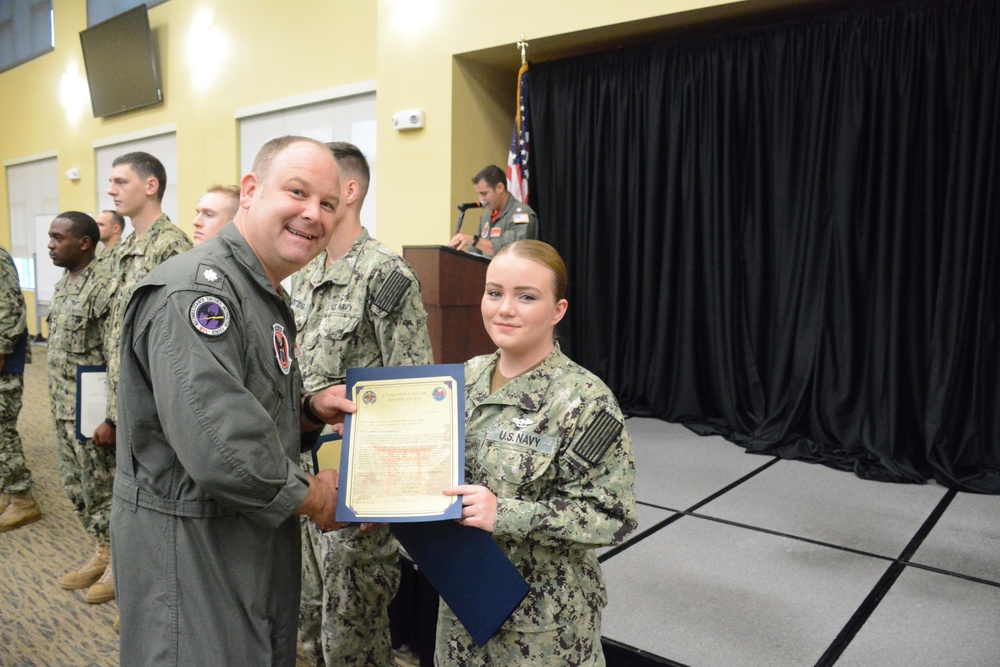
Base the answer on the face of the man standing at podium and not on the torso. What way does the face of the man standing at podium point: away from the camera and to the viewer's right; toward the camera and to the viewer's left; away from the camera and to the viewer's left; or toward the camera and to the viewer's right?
toward the camera and to the viewer's left

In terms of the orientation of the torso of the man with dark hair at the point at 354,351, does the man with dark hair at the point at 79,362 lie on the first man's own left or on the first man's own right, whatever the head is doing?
on the first man's own right

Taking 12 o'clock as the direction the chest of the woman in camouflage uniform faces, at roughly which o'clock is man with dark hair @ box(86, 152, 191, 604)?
The man with dark hair is roughly at 3 o'clock from the woman in camouflage uniform.

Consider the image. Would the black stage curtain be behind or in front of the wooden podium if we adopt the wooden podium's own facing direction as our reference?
behind

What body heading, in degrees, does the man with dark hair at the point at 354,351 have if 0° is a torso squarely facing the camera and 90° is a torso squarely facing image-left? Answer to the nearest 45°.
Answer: approximately 45°

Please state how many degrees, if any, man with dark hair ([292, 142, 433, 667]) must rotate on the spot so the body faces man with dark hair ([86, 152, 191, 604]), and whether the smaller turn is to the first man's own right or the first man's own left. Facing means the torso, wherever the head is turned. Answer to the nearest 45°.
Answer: approximately 90° to the first man's own right

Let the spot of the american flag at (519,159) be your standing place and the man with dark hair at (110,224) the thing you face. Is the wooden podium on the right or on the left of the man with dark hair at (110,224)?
left

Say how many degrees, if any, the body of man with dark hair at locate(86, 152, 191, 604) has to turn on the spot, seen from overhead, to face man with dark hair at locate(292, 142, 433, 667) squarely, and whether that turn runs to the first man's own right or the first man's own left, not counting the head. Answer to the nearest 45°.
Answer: approximately 45° to the first man's own left
